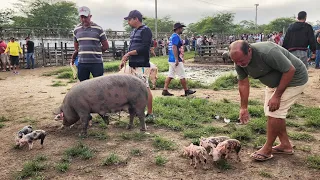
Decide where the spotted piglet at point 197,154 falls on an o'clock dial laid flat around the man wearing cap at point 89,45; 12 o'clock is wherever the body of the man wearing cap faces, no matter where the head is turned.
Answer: The spotted piglet is roughly at 11 o'clock from the man wearing cap.

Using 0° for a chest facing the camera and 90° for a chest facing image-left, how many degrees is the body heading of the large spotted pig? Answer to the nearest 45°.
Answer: approximately 90°

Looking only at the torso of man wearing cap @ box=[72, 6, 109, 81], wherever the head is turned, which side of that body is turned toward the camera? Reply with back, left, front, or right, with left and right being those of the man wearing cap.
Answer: front

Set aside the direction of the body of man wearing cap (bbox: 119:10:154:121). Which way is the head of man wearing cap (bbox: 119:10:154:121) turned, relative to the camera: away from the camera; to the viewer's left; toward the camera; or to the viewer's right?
to the viewer's left

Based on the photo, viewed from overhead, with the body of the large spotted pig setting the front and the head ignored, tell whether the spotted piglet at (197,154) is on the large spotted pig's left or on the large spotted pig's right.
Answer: on the large spotted pig's left

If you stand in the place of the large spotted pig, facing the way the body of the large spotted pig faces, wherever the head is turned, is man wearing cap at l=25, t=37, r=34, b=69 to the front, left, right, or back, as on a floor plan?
right

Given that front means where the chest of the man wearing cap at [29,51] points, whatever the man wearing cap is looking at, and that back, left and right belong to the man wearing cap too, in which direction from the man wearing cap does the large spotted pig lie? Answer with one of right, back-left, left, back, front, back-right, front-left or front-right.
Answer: left
